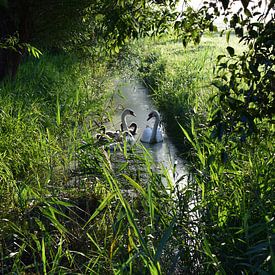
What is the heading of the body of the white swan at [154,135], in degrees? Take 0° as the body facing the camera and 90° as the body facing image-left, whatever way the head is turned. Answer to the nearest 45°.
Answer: approximately 0°
